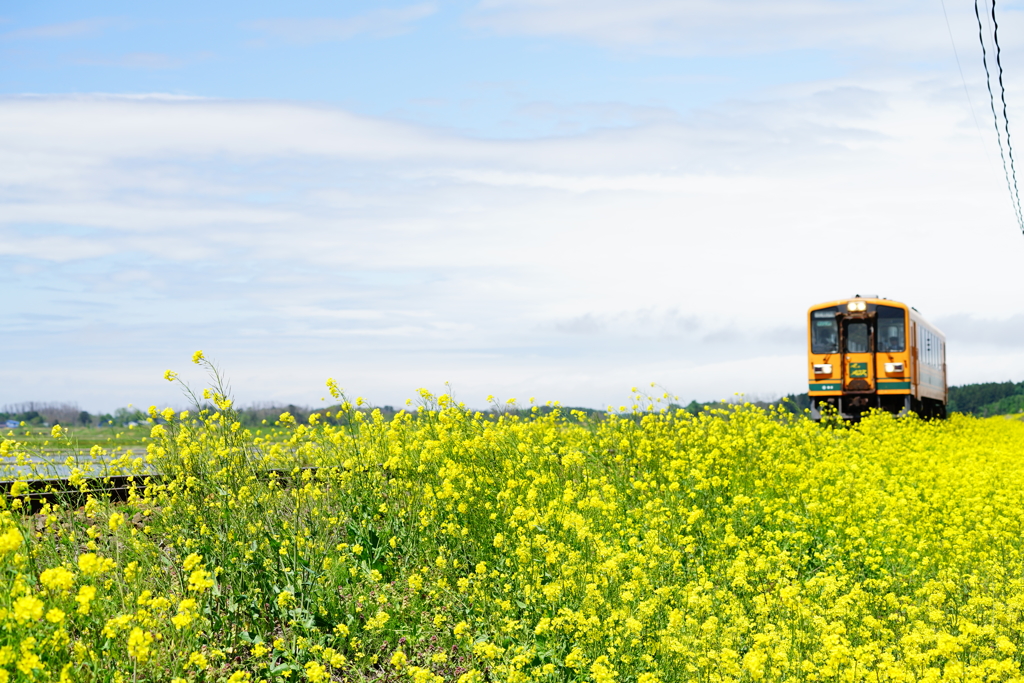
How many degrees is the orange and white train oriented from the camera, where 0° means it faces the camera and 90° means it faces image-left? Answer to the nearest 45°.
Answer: approximately 0°
